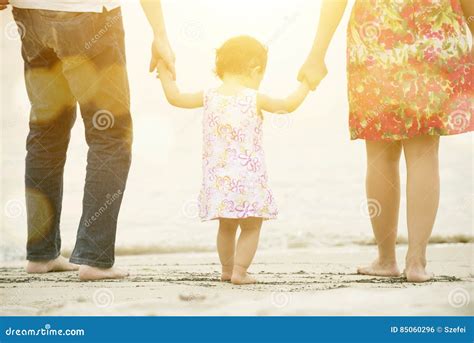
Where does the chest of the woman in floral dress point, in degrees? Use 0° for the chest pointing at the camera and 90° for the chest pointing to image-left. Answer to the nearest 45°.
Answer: approximately 180°

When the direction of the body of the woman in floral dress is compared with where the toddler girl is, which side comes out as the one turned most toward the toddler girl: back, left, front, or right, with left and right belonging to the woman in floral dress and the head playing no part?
left

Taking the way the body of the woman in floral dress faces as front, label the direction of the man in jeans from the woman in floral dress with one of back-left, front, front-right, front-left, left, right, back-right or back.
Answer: left
